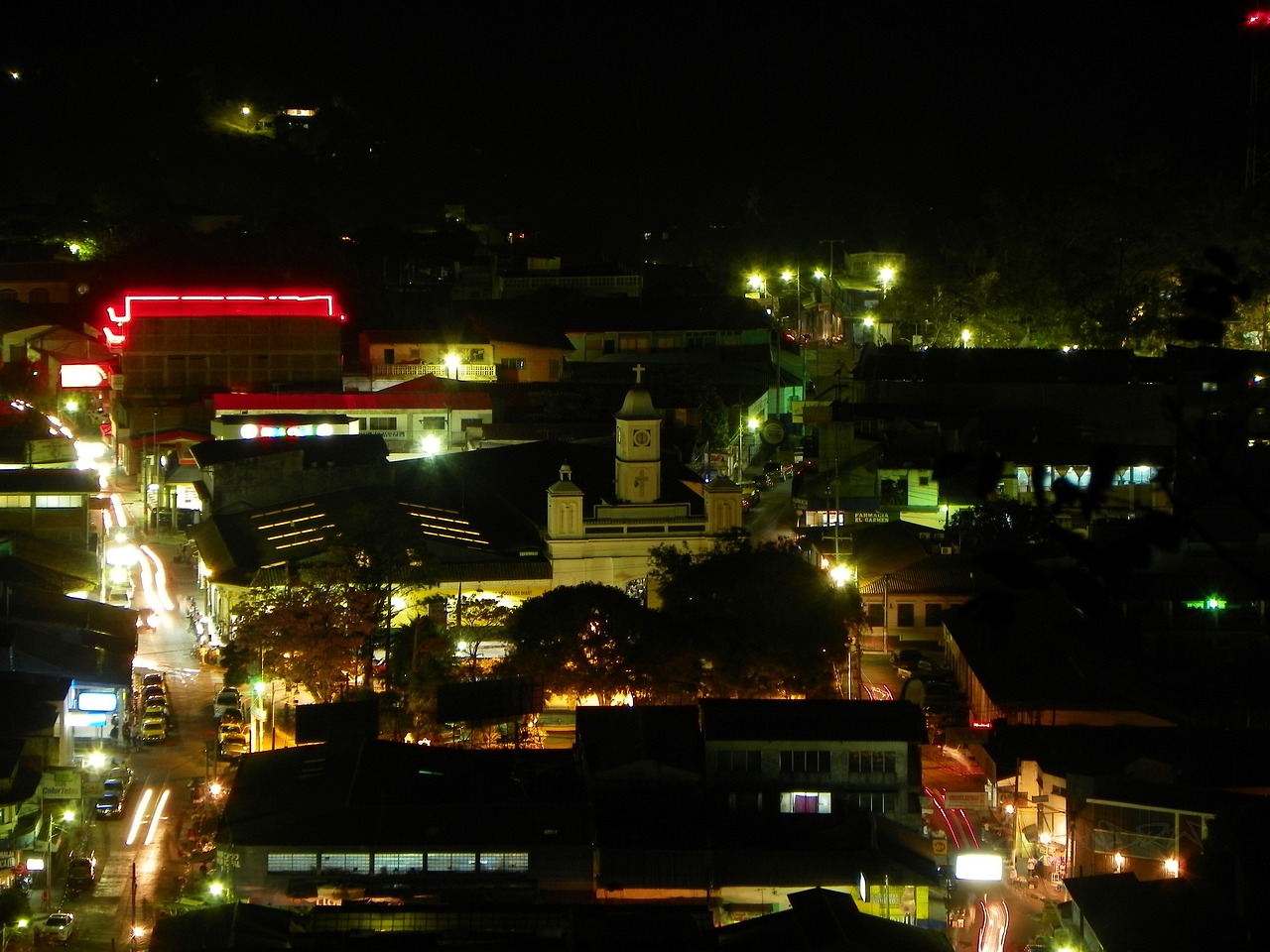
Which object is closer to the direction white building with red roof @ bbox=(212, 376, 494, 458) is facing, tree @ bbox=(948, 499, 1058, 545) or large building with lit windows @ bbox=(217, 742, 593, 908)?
the large building with lit windows

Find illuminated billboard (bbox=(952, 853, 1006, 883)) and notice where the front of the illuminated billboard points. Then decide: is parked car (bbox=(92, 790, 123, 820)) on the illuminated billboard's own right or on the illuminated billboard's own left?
on the illuminated billboard's own right

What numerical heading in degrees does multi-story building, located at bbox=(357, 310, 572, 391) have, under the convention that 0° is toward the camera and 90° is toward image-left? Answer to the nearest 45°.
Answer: approximately 0°

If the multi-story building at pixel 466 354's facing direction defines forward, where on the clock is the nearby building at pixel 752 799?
The nearby building is roughly at 12 o'clock from the multi-story building.

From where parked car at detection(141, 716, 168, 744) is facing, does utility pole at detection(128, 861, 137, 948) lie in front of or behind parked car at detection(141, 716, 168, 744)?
in front

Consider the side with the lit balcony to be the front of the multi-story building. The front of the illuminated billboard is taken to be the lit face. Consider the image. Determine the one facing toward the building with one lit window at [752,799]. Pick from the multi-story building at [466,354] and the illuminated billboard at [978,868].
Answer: the multi-story building

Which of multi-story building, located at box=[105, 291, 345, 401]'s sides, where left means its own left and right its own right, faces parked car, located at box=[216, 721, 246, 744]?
front

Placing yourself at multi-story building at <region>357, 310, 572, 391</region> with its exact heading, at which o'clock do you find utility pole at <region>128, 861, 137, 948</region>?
The utility pole is roughly at 12 o'clock from the multi-story building.

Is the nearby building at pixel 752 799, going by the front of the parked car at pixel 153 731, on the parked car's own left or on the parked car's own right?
on the parked car's own left

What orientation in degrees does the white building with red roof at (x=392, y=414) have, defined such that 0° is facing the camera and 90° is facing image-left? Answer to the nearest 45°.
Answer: approximately 0°
